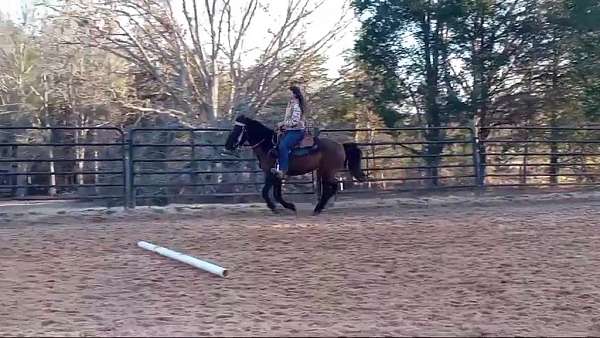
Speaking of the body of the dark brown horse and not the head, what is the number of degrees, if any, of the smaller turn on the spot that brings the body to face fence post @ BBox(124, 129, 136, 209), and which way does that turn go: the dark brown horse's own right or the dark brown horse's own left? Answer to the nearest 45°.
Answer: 0° — it already faces it

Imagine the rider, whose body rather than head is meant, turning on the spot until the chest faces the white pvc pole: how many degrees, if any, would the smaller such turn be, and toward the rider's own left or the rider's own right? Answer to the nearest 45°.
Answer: approximately 90° to the rider's own left

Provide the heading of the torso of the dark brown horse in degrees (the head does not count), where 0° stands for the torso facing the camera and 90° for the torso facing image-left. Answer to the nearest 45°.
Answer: approximately 90°

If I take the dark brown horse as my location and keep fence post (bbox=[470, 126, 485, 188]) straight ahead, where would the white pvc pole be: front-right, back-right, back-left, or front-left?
back-right

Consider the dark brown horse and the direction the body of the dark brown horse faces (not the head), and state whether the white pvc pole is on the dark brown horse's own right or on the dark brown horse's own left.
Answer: on the dark brown horse's own left

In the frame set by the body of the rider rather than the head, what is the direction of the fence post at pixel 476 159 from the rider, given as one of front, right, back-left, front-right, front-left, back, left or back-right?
back-right

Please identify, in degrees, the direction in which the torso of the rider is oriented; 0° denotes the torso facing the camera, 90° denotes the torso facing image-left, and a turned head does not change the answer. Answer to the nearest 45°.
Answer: approximately 90°
